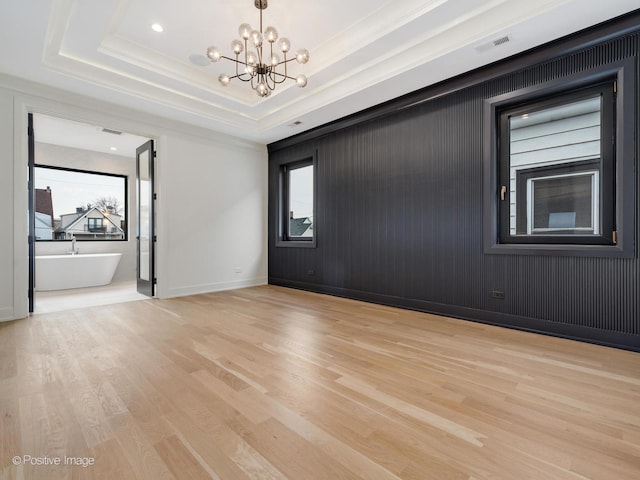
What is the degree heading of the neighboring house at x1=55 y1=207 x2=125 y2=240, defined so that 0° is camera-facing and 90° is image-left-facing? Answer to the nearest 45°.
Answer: approximately 0°

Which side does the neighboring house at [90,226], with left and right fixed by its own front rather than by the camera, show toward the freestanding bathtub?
front

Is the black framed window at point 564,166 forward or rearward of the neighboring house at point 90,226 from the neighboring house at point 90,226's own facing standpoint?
forward

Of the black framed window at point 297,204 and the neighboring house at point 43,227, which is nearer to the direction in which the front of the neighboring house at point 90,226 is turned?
the black framed window

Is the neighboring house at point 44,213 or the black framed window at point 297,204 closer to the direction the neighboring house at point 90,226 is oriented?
the black framed window

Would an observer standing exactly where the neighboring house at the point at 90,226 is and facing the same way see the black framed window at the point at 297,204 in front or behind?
in front

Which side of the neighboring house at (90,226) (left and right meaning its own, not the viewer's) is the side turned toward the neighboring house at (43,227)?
right

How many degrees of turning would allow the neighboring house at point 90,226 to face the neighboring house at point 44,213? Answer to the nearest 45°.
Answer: approximately 90° to its right
